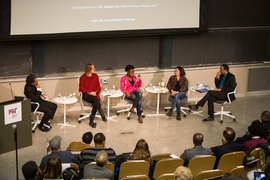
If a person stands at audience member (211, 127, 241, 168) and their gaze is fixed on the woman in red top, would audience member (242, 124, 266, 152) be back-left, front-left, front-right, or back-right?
back-right

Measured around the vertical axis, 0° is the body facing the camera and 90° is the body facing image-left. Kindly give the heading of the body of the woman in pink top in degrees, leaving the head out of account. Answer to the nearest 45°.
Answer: approximately 315°

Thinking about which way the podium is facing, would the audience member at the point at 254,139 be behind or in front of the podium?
in front

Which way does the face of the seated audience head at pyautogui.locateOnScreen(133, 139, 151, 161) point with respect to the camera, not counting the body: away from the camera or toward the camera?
away from the camera

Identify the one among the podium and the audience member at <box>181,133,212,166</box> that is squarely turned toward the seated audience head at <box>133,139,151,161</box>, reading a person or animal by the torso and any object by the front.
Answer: the podium

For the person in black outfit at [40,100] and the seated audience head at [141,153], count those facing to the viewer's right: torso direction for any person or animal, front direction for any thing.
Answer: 1

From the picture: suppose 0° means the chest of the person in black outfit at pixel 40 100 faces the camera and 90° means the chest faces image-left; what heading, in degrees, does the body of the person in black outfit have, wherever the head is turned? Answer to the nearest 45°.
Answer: approximately 270°

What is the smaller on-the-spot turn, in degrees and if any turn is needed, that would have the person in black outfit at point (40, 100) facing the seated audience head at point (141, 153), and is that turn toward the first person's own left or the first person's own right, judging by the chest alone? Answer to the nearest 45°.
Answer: approximately 45° to the first person's own right

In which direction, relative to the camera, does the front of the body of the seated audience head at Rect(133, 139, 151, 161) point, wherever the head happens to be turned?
away from the camera

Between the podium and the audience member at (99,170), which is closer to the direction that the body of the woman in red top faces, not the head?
the audience member

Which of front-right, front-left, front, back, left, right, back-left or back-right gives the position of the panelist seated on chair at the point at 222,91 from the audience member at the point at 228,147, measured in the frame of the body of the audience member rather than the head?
front-right

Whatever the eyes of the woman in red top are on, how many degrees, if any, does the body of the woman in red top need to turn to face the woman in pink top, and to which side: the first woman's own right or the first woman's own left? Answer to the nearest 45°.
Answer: approximately 45° to the first woman's own left

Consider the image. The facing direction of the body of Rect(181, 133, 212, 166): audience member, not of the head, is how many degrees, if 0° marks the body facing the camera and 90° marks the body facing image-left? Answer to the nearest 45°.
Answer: approximately 180°
